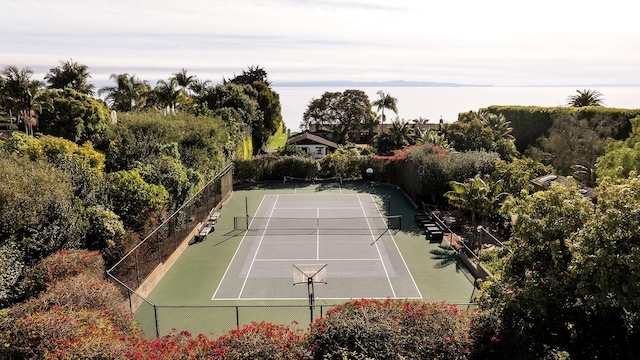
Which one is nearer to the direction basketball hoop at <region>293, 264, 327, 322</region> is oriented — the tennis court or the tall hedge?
the tennis court

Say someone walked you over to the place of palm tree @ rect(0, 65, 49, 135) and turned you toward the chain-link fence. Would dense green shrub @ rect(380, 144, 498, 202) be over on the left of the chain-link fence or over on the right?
left

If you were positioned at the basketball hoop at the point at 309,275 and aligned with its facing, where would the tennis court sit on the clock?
The tennis court is roughly at 12 o'clock from the basketball hoop.

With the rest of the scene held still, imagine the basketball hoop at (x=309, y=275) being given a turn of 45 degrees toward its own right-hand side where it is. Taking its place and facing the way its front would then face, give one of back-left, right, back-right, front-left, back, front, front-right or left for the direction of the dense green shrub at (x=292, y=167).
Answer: front-left

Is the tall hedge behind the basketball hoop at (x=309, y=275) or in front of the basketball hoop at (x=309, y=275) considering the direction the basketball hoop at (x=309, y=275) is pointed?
in front

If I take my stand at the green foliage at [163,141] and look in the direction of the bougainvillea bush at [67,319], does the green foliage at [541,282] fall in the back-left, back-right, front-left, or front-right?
front-left

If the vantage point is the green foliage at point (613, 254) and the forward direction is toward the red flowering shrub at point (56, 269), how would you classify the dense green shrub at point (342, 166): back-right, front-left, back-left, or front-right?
front-right

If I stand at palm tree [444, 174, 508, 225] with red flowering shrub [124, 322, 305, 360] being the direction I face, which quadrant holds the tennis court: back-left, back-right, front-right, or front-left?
front-right

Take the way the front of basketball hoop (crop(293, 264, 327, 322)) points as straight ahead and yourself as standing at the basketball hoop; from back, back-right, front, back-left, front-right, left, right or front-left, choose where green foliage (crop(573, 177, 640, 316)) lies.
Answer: back-right

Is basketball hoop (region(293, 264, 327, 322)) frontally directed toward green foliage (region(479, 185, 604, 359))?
no

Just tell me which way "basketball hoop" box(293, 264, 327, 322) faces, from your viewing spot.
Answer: facing away from the viewer

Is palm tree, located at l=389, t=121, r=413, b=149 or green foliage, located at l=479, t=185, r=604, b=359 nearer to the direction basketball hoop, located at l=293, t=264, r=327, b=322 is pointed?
the palm tree

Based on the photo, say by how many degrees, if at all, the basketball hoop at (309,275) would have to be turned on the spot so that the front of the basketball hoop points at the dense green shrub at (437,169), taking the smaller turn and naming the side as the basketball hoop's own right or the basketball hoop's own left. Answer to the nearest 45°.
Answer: approximately 45° to the basketball hoop's own right

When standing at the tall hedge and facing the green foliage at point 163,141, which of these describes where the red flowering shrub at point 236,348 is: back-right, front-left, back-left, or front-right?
front-left

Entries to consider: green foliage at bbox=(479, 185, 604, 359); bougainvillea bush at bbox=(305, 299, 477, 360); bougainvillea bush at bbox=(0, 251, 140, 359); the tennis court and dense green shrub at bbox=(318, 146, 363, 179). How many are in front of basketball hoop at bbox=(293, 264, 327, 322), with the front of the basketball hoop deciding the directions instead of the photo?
2

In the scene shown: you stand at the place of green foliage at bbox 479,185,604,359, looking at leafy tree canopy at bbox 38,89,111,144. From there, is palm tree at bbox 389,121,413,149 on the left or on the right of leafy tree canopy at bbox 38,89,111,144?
right

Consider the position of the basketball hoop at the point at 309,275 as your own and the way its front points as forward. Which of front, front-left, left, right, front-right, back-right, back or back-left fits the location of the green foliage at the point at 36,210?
left

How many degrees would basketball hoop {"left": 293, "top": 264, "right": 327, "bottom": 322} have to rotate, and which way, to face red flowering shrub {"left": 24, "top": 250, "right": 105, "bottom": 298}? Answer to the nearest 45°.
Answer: approximately 90° to its left
